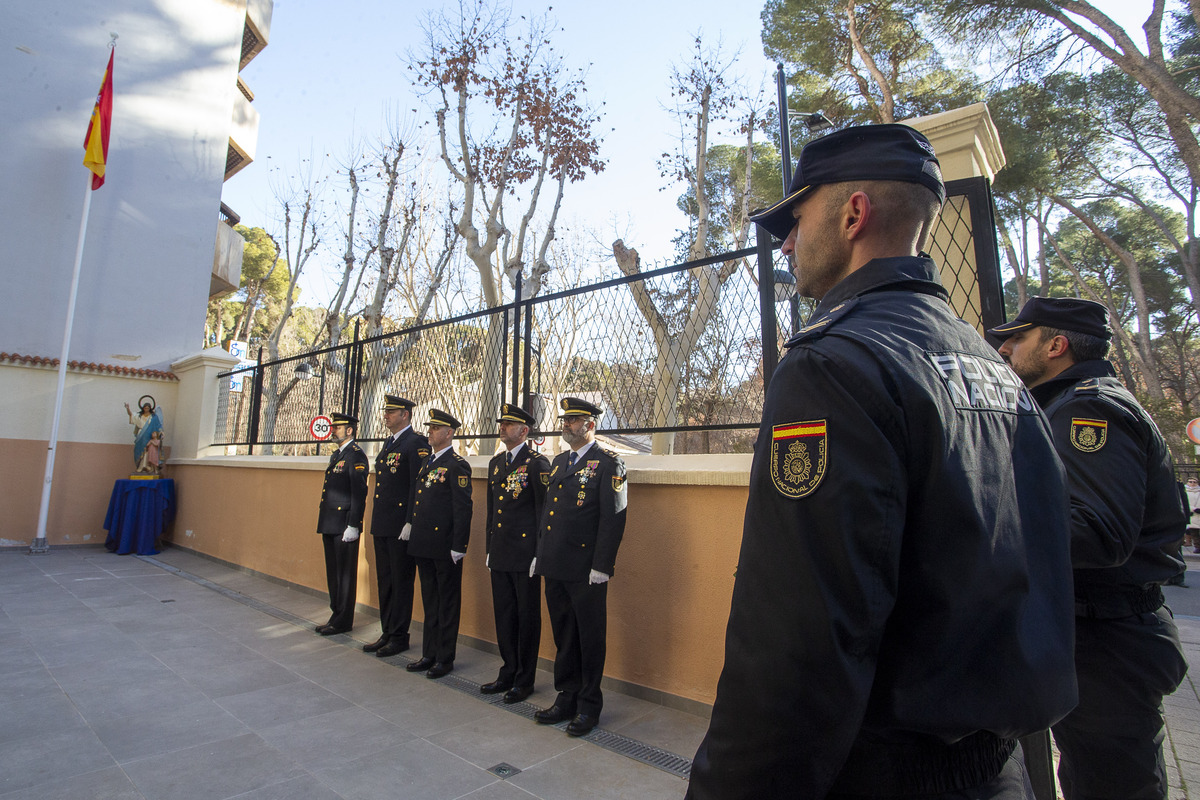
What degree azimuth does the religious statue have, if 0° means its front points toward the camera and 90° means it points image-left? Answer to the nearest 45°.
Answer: approximately 0°

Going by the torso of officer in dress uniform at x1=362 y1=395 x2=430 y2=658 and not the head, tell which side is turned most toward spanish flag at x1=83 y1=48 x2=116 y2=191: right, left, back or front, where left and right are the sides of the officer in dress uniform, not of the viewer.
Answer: right

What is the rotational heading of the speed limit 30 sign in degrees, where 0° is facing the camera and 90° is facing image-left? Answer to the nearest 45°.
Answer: approximately 0°

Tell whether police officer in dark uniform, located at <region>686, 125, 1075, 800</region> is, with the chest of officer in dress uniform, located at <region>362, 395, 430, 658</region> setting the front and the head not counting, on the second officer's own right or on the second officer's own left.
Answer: on the second officer's own left

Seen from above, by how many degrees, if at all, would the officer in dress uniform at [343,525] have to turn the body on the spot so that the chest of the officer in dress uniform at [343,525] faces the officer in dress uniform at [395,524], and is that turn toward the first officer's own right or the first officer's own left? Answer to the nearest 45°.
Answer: approximately 90° to the first officer's own left

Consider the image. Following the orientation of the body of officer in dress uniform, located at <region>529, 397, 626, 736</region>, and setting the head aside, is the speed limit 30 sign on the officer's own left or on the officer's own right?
on the officer's own right

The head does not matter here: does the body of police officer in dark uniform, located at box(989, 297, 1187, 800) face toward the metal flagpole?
yes

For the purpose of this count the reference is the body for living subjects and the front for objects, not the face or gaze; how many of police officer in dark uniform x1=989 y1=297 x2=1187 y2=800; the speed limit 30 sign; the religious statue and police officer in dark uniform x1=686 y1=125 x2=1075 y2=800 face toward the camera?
2

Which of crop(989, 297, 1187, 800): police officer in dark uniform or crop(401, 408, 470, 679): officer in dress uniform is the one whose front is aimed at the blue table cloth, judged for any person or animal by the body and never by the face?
the police officer in dark uniform
